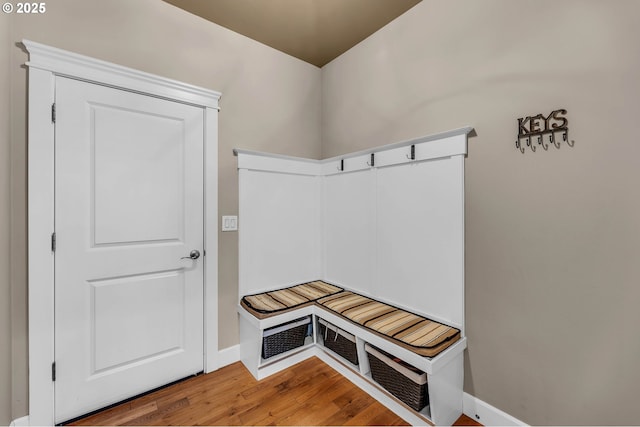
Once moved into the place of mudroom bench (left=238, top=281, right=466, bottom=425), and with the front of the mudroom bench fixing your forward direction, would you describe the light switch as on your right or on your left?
on your right

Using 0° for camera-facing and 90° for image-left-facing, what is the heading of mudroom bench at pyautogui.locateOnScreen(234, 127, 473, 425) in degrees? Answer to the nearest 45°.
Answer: approximately 45°

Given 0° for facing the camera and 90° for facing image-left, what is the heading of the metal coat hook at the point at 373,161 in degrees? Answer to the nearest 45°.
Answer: approximately 45°
